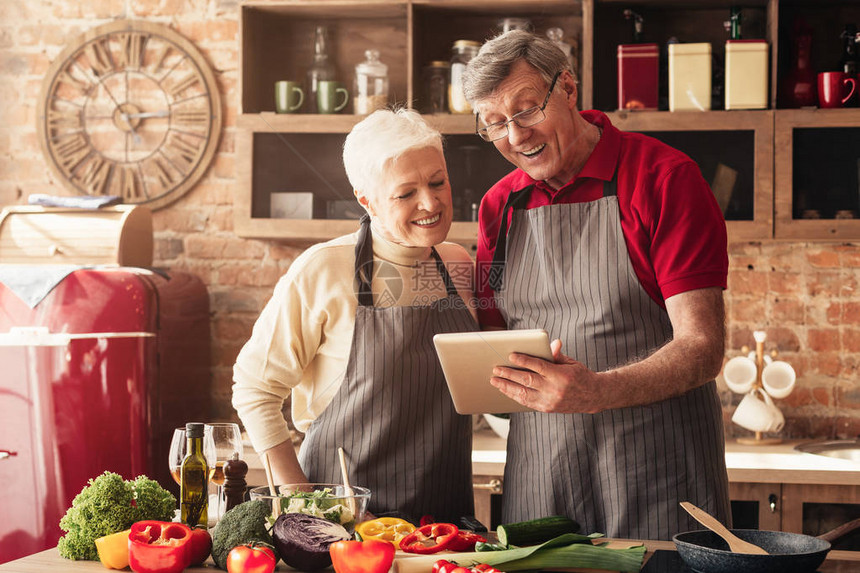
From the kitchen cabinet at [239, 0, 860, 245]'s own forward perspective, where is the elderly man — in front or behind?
in front

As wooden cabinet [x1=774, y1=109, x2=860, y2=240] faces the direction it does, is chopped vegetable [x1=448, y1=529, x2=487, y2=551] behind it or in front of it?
in front

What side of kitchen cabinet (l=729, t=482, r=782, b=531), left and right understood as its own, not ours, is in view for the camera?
front

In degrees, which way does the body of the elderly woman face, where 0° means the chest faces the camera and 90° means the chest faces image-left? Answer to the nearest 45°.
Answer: approximately 315°

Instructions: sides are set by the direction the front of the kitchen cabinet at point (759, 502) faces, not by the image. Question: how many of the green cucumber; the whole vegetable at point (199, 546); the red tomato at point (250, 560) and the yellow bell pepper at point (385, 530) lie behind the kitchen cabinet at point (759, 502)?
0

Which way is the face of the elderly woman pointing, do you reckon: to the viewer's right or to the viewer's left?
to the viewer's right

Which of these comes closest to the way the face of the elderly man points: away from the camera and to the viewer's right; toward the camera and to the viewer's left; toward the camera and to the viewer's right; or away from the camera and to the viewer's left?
toward the camera and to the viewer's left

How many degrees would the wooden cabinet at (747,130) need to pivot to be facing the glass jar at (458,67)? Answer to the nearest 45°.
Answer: approximately 90° to its right

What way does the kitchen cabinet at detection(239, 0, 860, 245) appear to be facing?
toward the camera

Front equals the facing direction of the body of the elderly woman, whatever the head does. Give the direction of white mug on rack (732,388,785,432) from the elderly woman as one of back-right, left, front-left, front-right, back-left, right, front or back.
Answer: left

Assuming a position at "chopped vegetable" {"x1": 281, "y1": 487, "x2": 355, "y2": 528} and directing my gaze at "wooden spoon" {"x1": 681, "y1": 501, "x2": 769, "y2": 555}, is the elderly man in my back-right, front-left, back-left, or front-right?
front-left

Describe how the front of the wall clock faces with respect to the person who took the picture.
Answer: facing the viewer
